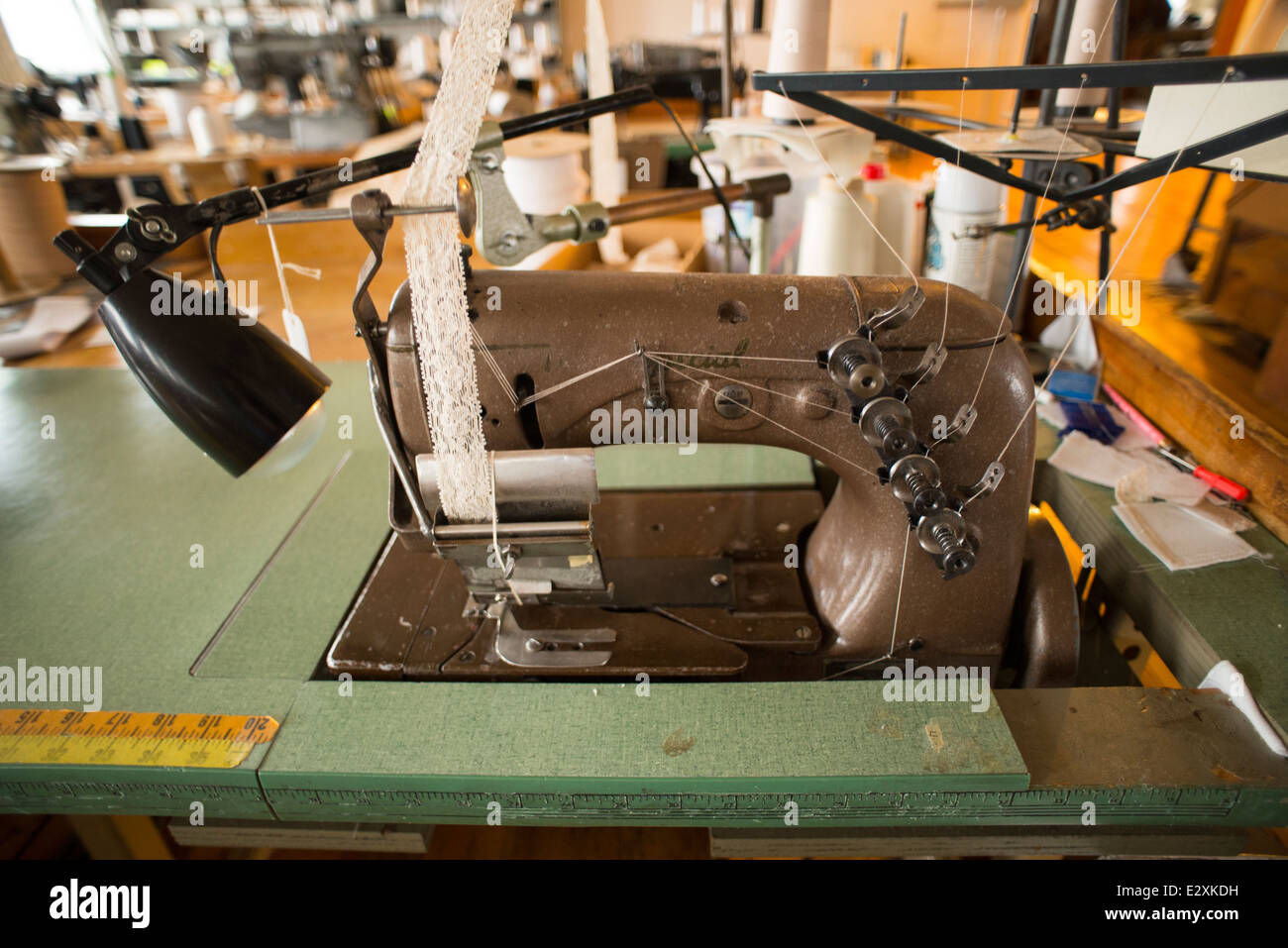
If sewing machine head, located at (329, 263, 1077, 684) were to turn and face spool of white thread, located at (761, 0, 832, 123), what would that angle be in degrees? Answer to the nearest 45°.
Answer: approximately 180°

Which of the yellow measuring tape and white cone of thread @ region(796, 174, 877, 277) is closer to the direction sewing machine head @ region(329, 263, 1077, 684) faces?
the yellow measuring tape

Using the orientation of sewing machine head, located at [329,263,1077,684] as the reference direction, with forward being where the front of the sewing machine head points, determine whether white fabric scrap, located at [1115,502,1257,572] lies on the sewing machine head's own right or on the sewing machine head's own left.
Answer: on the sewing machine head's own left

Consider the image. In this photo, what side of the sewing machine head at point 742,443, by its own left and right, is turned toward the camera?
front

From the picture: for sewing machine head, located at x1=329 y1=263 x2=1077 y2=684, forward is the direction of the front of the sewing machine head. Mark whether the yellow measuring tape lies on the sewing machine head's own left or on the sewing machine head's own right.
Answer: on the sewing machine head's own right

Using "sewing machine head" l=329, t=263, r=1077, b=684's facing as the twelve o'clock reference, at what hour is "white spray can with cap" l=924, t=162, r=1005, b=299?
The white spray can with cap is roughly at 7 o'clock from the sewing machine head.

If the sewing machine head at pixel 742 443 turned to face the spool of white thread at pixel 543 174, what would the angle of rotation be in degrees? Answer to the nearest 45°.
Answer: approximately 180°

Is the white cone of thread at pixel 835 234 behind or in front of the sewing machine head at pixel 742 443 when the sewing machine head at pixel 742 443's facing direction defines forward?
behind

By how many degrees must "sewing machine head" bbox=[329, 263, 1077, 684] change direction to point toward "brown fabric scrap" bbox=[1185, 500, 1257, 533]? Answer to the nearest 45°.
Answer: approximately 90° to its left

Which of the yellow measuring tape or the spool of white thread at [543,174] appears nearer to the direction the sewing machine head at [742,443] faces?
the yellow measuring tape

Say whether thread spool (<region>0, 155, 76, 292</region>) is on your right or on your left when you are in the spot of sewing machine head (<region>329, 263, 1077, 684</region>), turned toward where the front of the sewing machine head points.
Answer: on your right

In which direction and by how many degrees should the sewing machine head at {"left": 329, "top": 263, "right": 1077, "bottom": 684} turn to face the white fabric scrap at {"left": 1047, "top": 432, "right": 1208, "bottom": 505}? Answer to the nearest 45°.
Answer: approximately 135° to its left

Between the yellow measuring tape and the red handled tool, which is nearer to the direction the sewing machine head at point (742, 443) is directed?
the yellow measuring tape

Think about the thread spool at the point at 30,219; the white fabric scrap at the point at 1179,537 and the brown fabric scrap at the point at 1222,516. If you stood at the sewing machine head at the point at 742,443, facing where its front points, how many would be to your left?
2

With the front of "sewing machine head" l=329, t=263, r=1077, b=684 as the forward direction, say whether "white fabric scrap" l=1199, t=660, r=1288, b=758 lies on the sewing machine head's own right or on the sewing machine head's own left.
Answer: on the sewing machine head's own left
